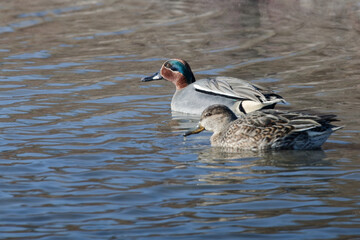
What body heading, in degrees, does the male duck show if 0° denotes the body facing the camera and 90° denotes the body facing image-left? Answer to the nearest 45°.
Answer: approximately 90°
